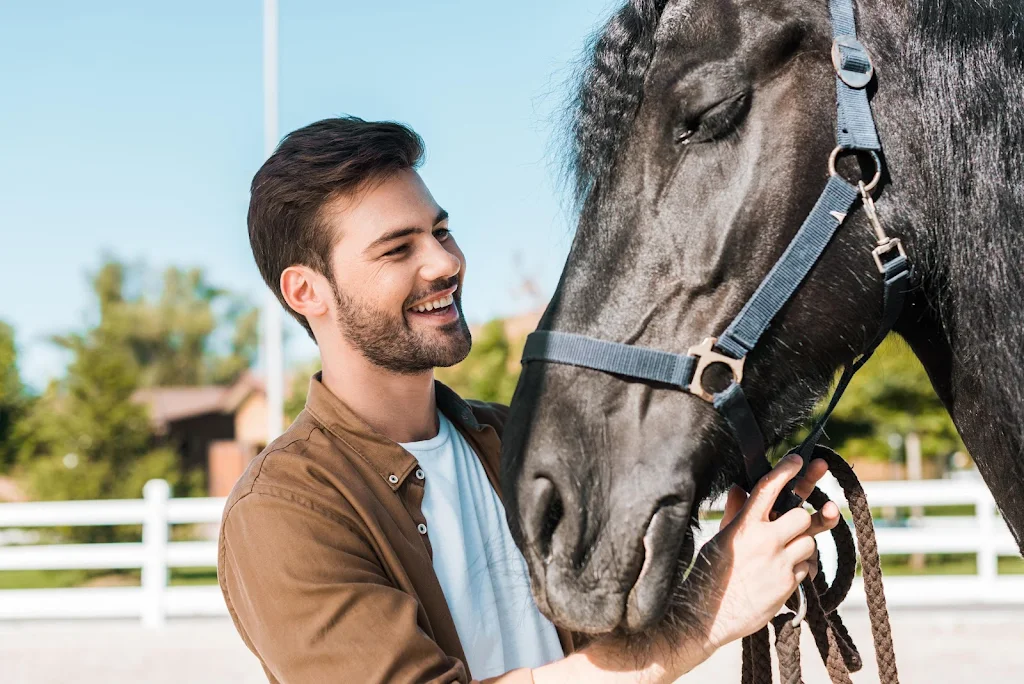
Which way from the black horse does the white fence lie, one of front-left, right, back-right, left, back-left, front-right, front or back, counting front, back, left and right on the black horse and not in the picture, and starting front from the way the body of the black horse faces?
front-right

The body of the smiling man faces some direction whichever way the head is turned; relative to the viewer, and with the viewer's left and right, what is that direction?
facing the viewer and to the right of the viewer

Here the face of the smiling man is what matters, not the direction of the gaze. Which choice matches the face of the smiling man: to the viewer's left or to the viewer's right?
to the viewer's right

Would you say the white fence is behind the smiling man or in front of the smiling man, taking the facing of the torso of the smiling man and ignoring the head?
behind

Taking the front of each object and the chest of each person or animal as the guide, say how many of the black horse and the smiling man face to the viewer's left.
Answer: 1

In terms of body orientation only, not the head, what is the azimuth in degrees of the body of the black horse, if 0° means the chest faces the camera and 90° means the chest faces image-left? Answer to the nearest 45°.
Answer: approximately 90°
